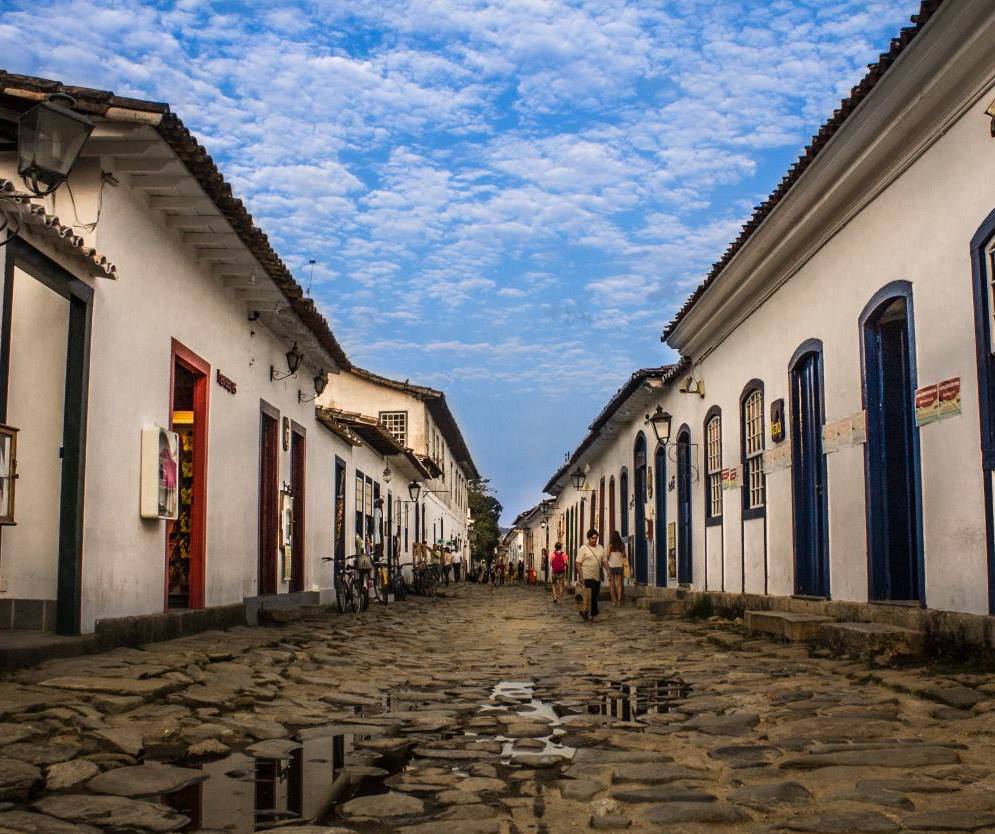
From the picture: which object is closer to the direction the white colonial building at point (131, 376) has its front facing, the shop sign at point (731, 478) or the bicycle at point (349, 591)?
the shop sign

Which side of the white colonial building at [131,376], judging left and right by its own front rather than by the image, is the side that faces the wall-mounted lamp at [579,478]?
left

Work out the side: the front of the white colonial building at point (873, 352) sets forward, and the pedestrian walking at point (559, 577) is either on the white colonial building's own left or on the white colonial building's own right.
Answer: on the white colonial building's own right

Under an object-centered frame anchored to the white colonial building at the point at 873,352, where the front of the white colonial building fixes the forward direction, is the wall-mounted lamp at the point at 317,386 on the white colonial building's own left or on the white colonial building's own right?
on the white colonial building's own right

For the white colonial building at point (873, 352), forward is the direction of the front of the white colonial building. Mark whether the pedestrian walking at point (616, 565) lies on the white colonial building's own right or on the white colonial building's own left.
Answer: on the white colonial building's own right

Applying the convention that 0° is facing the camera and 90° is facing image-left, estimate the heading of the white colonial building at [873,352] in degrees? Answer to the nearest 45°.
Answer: approximately 45°

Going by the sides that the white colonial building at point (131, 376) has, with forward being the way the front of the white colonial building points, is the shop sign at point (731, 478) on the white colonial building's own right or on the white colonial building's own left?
on the white colonial building's own left
